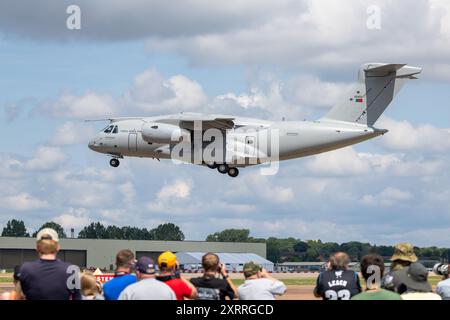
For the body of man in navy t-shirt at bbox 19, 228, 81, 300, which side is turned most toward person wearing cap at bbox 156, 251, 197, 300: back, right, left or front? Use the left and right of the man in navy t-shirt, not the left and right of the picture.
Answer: right

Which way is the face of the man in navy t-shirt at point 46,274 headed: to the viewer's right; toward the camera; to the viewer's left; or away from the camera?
away from the camera

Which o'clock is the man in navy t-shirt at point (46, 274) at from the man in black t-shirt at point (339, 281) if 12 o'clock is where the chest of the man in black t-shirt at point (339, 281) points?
the man in navy t-shirt at point (46, 274) is roughly at 8 o'clock from the man in black t-shirt at point (339, 281).

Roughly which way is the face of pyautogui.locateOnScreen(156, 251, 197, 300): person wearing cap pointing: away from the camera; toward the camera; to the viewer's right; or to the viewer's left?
away from the camera

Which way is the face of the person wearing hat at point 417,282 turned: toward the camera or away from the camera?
away from the camera

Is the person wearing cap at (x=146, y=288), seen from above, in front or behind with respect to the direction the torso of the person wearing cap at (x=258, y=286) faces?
behind

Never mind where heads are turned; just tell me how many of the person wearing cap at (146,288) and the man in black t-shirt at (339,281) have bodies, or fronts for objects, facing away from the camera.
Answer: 2

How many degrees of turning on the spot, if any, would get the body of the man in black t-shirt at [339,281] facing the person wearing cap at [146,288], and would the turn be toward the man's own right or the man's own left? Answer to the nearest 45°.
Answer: approximately 135° to the man's own left

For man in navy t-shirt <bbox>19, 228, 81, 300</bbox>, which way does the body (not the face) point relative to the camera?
away from the camera

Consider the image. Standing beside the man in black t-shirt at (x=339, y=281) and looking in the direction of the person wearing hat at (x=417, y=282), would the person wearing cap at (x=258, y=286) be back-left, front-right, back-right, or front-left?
back-right

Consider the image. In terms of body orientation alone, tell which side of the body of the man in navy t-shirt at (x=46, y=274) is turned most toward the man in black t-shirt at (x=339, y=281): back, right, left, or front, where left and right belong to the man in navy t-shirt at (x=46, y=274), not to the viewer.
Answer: right

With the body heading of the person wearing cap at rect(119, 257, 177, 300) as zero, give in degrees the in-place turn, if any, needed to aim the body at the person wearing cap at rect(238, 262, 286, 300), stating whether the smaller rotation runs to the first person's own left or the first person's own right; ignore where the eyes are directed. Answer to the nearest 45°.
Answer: approximately 45° to the first person's own right

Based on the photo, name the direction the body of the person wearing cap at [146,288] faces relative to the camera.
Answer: away from the camera

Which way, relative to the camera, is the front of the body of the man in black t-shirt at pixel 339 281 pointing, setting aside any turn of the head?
away from the camera
